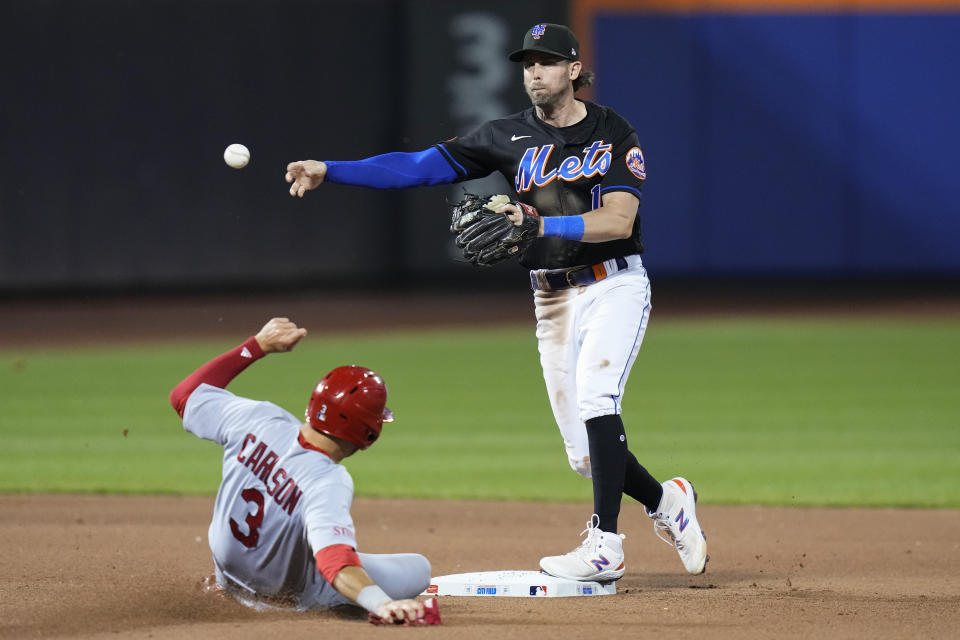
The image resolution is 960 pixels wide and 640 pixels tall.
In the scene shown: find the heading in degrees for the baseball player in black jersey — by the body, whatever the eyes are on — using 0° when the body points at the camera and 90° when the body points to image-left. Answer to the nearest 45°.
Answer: approximately 45°
